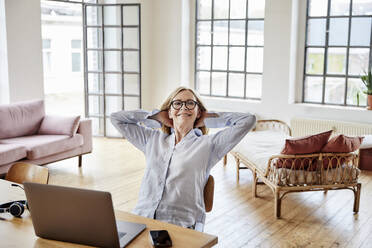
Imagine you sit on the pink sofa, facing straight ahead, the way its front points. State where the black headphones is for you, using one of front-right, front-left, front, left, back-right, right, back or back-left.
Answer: front-right

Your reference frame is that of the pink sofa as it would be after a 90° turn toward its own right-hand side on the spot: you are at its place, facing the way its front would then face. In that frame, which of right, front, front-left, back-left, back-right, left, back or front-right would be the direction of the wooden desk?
front-left

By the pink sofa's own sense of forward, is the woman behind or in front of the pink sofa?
in front

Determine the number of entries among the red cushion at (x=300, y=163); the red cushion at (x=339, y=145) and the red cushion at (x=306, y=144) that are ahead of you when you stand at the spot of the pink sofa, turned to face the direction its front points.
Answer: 3

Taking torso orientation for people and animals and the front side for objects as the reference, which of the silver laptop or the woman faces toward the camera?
the woman

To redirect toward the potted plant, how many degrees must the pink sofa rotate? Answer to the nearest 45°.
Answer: approximately 45° to its left

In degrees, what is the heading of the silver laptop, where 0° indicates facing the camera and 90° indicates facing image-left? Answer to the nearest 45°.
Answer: approximately 225°

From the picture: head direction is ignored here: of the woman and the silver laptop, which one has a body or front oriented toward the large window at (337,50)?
the silver laptop

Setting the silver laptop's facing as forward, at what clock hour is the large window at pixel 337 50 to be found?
The large window is roughly at 12 o'clock from the silver laptop.

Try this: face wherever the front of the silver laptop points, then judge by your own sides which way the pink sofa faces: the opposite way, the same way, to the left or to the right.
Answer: to the right

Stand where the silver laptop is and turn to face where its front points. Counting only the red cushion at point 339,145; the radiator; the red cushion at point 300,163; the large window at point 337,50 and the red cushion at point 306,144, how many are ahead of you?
5

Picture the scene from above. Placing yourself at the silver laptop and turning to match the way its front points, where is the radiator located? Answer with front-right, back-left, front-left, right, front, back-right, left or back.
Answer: front

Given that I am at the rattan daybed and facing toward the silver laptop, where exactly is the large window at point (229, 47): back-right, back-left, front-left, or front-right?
back-right

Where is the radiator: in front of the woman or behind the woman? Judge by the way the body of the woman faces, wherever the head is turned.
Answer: behind

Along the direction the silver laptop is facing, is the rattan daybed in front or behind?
in front

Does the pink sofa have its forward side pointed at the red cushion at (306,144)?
yes

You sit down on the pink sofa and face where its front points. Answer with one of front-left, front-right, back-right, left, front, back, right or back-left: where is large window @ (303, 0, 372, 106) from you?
front-left

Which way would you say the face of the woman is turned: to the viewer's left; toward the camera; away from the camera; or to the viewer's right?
toward the camera

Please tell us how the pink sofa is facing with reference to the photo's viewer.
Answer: facing the viewer and to the right of the viewer

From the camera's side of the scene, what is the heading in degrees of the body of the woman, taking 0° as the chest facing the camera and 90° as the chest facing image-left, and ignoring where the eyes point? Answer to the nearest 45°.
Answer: approximately 0°

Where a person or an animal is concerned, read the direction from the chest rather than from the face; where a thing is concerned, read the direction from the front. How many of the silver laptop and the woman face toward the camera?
1

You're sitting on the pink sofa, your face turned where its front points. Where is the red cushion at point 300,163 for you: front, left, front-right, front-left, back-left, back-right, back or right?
front

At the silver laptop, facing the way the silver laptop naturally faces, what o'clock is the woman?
The woman is roughly at 12 o'clock from the silver laptop.
